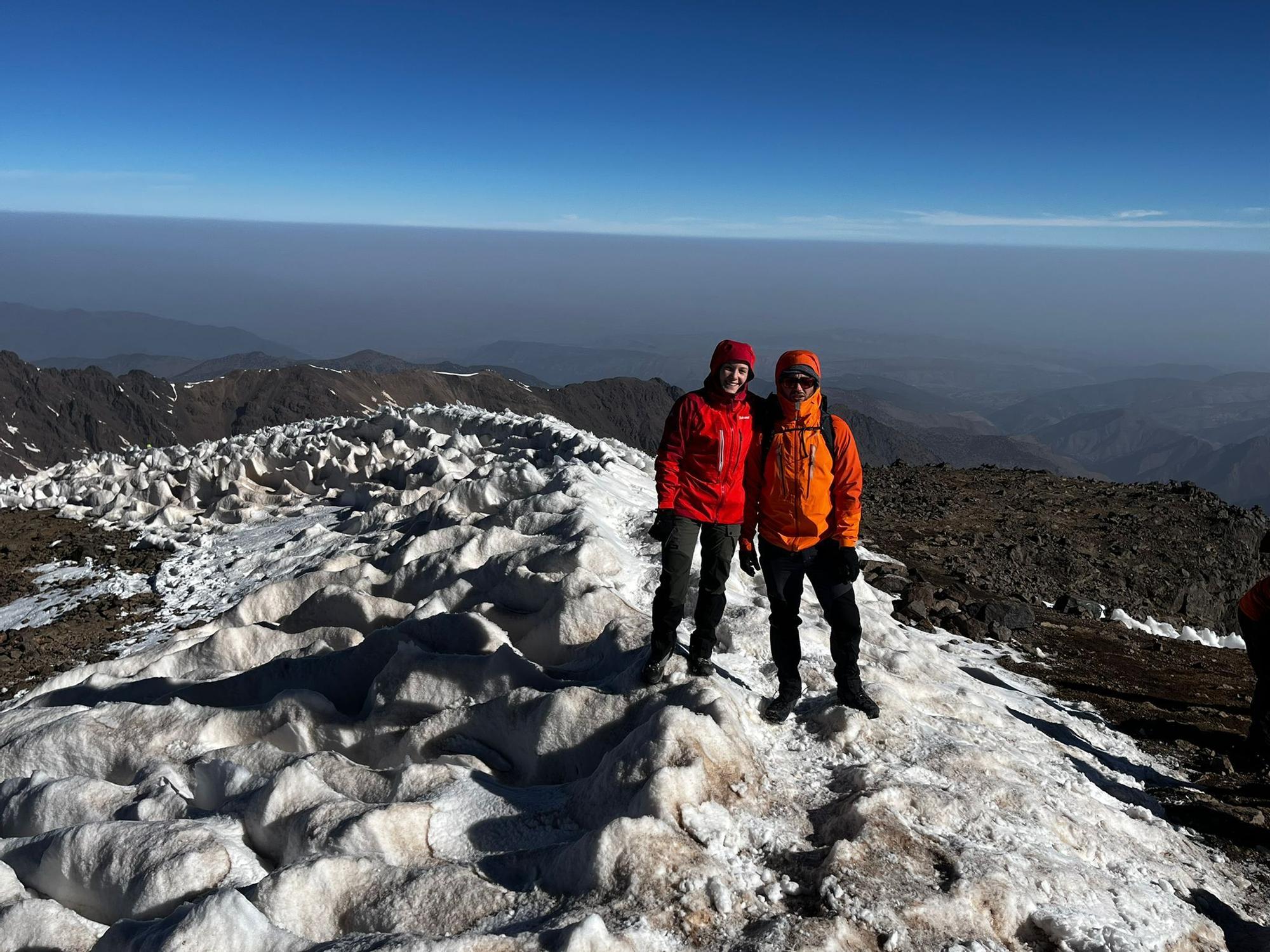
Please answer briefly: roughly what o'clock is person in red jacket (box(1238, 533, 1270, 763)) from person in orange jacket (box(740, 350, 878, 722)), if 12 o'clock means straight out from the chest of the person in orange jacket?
The person in red jacket is roughly at 8 o'clock from the person in orange jacket.

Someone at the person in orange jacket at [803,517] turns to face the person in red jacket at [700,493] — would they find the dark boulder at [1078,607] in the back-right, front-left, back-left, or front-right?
back-right

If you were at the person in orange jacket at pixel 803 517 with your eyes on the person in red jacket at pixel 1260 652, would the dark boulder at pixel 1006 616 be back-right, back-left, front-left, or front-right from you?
front-left

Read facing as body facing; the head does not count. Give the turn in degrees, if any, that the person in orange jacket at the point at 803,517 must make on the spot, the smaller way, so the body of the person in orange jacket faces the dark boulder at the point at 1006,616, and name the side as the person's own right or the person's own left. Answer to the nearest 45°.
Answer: approximately 135° to the person's own left

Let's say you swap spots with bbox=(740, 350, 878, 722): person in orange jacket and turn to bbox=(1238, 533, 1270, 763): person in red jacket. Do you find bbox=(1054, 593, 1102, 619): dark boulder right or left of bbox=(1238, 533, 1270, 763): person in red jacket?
left

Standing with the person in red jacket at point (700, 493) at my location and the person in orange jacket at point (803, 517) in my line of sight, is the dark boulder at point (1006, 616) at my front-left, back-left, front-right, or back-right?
front-left

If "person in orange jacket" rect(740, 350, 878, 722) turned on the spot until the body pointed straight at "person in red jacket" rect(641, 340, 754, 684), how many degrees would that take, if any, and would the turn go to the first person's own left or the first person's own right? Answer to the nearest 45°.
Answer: approximately 90° to the first person's own right

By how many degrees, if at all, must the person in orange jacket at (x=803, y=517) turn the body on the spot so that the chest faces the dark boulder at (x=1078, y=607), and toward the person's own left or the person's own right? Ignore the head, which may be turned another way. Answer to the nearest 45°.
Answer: approximately 135° to the person's own left

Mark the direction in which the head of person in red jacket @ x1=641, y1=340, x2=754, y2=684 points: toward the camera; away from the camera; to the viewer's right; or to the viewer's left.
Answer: toward the camera

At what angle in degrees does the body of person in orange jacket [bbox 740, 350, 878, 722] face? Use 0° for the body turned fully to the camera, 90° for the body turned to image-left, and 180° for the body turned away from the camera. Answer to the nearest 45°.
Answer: approximately 0°

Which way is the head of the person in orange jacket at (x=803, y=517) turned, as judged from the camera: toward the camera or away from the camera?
toward the camera

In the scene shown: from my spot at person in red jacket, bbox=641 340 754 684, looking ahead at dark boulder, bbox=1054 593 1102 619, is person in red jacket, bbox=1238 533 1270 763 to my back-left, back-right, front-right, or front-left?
front-right

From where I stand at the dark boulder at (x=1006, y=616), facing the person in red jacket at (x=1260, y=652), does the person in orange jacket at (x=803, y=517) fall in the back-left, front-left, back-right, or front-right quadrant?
front-right
